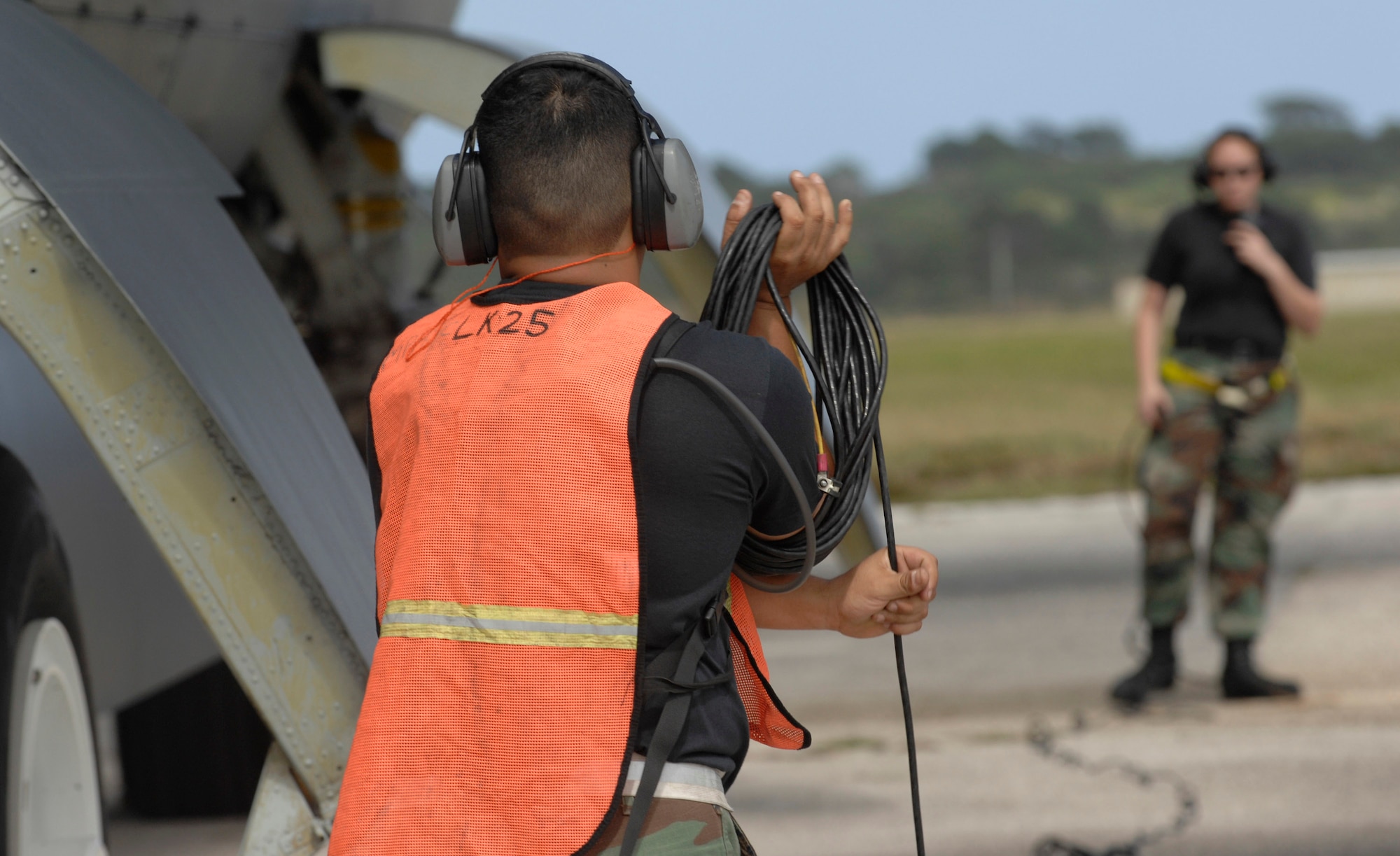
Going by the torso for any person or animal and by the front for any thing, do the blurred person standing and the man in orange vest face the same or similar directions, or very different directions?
very different directions

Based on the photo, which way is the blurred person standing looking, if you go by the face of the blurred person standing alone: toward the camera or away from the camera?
toward the camera

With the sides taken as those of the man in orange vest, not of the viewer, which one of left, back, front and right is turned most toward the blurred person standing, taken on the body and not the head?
front

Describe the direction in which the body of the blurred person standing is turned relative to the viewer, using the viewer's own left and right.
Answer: facing the viewer

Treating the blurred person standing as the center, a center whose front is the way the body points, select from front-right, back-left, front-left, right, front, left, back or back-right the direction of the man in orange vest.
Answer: front

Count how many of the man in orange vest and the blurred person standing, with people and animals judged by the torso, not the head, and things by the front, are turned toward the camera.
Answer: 1

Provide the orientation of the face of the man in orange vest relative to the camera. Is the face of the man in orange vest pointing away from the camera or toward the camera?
away from the camera

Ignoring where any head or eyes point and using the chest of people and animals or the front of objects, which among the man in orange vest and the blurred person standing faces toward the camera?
the blurred person standing

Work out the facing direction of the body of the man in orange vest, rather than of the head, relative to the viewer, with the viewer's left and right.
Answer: facing away from the viewer and to the right of the viewer
